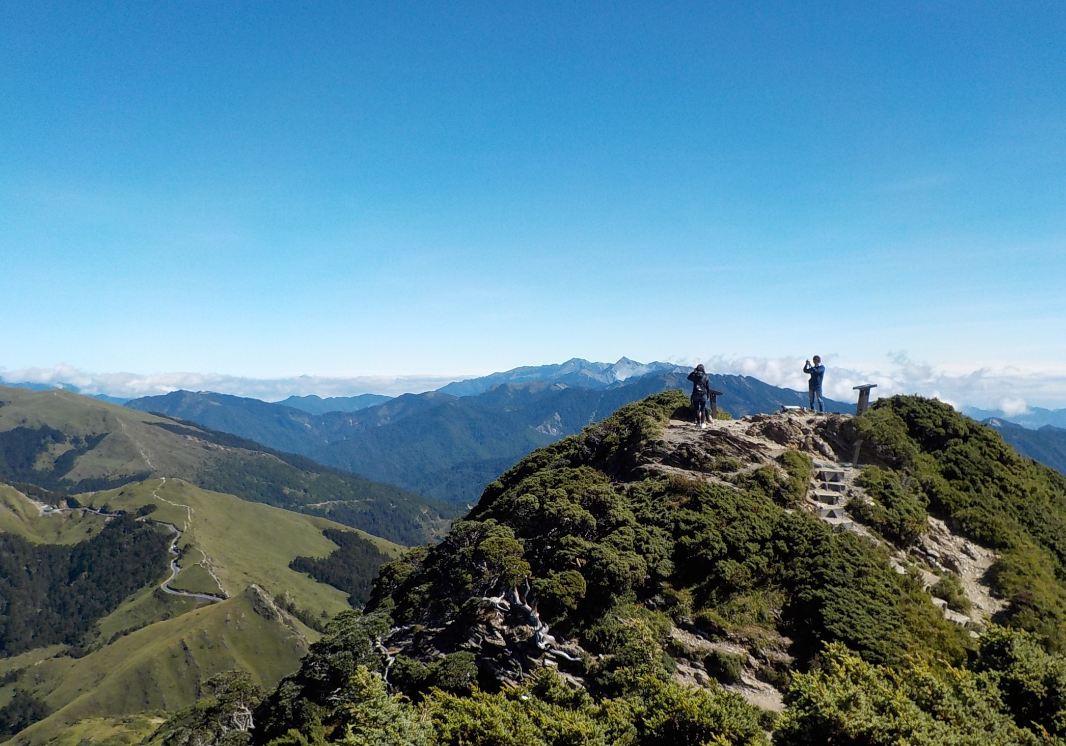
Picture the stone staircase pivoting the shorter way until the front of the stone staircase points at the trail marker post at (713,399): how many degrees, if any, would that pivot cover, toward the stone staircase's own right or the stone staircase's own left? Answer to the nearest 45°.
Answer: approximately 135° to the stone staircase's own right

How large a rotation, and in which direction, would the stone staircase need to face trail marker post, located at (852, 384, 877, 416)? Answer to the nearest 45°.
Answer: approximately 180°

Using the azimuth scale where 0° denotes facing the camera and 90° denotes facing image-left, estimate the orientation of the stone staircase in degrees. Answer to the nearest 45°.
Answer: approximately 0°

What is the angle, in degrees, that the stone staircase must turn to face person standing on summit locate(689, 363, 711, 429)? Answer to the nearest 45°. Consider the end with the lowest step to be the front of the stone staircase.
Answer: approximately 135° to its right
